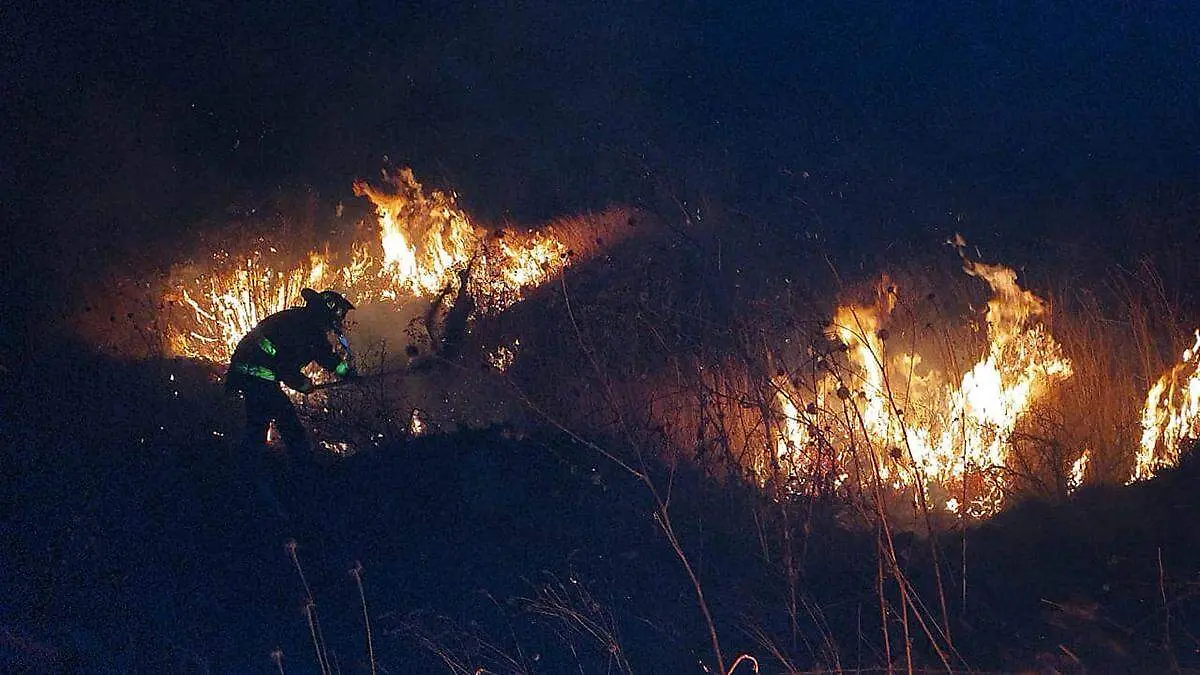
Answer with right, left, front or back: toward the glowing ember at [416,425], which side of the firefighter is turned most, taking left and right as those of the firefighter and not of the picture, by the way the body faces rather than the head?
front

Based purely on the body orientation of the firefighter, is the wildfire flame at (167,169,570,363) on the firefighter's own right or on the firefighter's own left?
on the firefighter's own left

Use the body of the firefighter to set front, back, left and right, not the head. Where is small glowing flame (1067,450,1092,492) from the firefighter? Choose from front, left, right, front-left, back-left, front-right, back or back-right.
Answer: front-right

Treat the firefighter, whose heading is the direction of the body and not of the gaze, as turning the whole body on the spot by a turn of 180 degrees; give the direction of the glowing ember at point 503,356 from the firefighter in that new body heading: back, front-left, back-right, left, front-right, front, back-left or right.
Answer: back

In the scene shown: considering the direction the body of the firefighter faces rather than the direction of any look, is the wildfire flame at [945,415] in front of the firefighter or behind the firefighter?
in front

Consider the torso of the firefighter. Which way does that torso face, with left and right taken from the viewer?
facing to the right of the viewer

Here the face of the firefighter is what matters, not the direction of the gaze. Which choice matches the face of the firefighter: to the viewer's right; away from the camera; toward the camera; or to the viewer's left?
to the viewer's right
